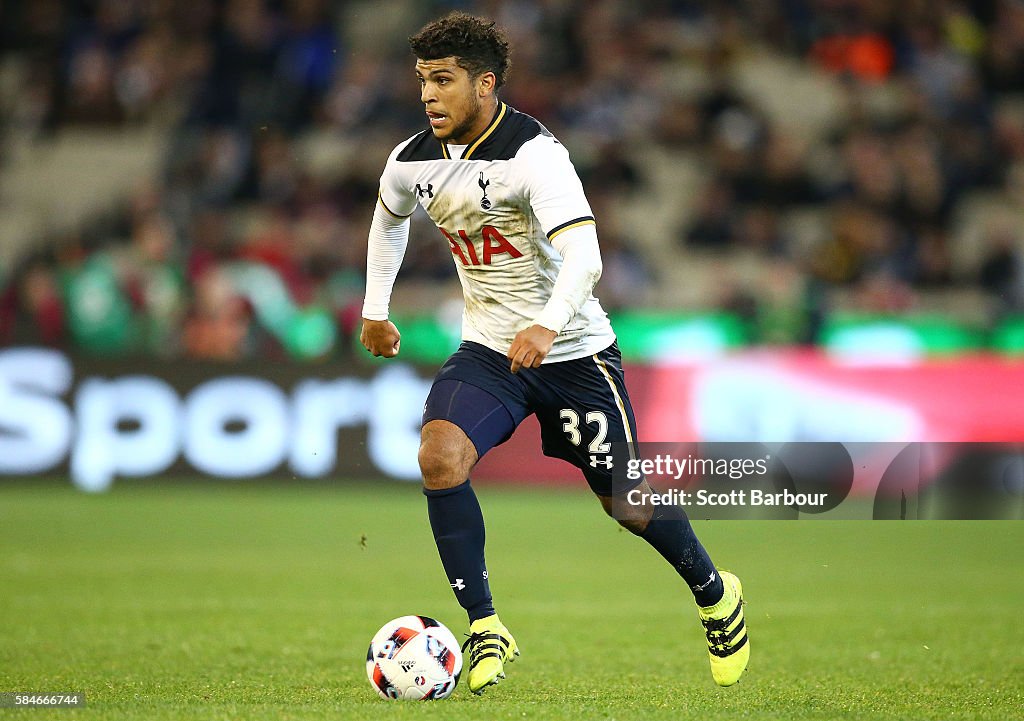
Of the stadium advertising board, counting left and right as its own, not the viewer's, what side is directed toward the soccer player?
front

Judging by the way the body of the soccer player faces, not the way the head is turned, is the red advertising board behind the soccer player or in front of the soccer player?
behind

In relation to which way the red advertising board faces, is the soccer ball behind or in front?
in front

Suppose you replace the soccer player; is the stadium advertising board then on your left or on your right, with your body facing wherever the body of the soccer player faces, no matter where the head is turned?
on your right

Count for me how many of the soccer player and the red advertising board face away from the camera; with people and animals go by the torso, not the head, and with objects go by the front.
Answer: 0

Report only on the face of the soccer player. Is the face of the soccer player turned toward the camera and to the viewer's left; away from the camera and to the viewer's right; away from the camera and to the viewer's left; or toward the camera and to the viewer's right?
toward the camera and to the viewer's left

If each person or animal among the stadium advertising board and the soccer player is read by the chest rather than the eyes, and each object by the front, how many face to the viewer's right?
0
